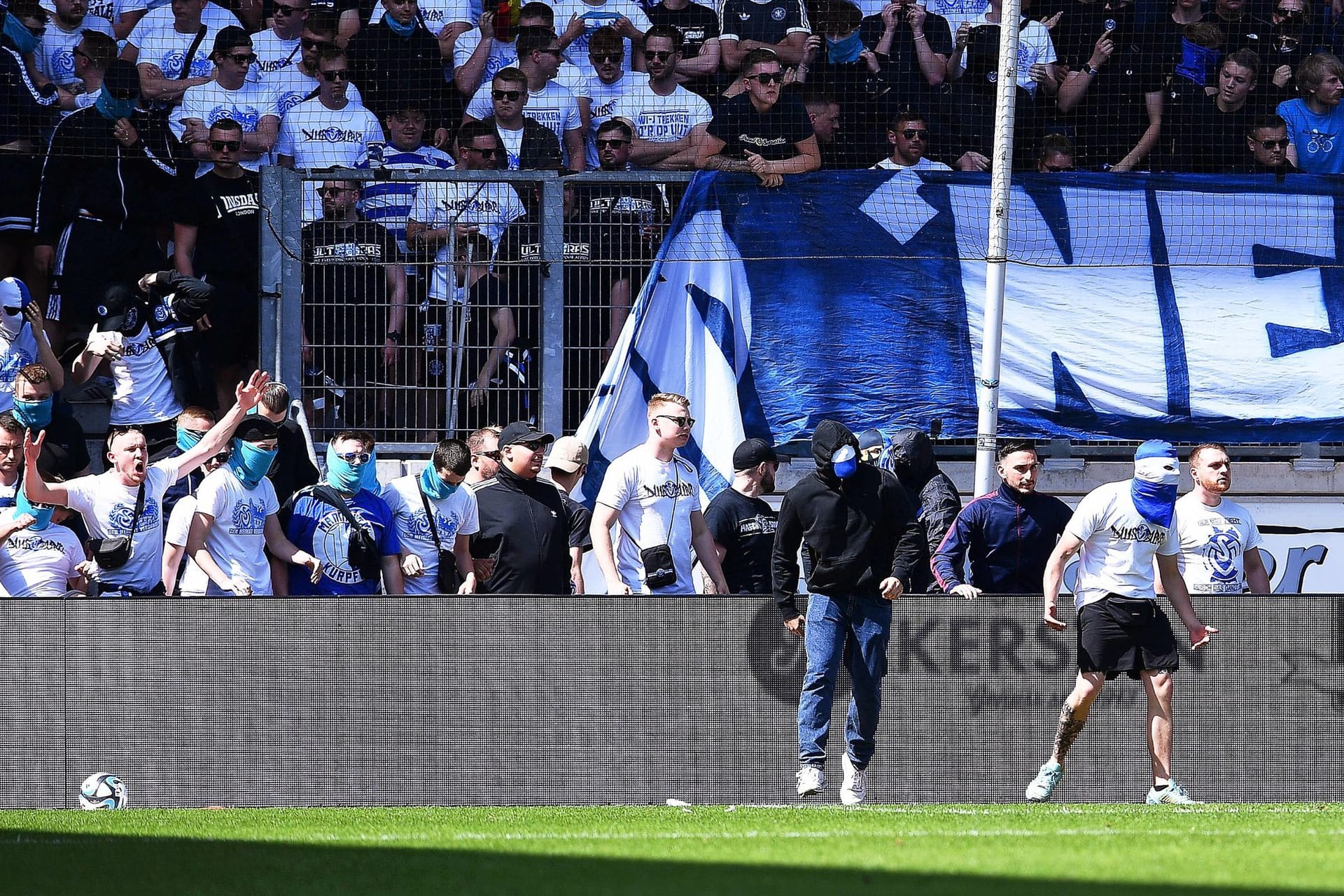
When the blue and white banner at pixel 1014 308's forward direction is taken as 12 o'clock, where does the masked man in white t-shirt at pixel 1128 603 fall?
The masked man in white t-shirt is roughly at 12 o'clock from the blue and white banner.

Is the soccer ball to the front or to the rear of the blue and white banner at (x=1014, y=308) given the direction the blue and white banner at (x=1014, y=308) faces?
to the front

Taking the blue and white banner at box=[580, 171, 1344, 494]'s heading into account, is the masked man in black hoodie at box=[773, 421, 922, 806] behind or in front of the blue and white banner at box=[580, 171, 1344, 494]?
in front

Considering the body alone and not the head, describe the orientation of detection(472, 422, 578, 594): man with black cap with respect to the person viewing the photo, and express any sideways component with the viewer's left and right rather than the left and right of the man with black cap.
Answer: facing the viewer and to the right of the viewer

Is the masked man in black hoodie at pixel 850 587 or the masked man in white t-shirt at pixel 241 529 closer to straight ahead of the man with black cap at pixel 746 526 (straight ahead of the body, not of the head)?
the masked man in black hoodie

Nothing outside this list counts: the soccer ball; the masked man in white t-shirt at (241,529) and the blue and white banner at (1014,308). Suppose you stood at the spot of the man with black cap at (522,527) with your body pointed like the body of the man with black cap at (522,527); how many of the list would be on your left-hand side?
1

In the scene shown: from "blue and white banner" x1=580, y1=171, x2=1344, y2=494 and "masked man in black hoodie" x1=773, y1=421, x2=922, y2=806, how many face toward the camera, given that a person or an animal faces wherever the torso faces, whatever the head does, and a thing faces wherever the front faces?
2
